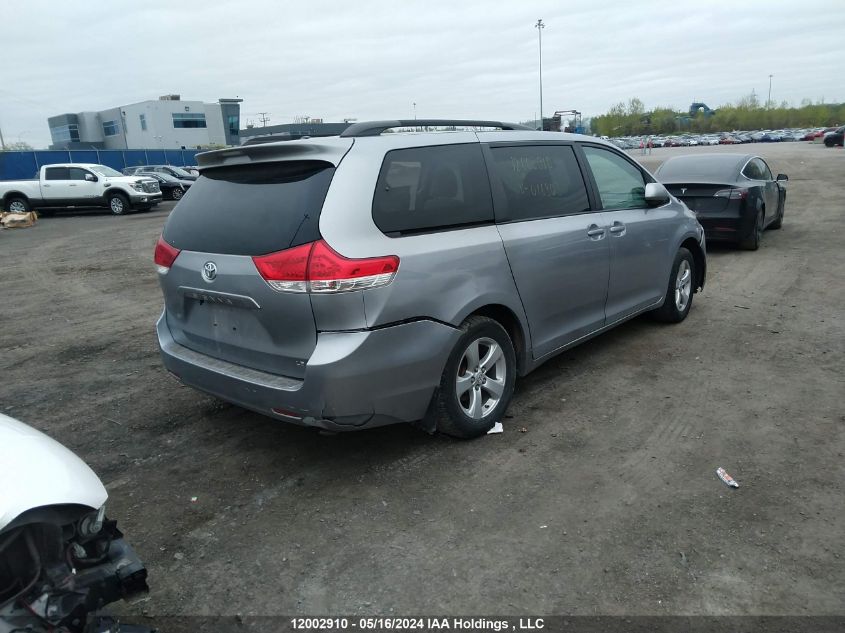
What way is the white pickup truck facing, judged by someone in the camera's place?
facing the viewer and to the right of the viewer

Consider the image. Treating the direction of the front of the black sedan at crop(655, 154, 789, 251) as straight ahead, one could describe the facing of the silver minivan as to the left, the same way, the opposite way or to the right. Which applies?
the same way

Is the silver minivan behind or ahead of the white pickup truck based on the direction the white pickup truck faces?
ahead

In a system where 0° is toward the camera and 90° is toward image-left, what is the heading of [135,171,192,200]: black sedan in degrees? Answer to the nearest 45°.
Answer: approximately 315°

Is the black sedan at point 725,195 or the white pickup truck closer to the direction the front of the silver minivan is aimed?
the black sedan

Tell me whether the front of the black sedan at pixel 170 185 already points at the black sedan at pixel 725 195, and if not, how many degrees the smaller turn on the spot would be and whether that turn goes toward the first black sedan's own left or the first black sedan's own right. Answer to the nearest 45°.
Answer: approximately 45° to the first black sedan's own right

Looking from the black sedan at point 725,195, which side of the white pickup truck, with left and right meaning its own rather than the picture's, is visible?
front

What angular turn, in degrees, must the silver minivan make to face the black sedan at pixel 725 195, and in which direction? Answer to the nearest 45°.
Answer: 0° — it already faces it

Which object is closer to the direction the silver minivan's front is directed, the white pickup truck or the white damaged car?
the white pickup truck

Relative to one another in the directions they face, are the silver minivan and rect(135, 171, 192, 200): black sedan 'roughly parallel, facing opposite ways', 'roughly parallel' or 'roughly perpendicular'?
roughly perpendicular

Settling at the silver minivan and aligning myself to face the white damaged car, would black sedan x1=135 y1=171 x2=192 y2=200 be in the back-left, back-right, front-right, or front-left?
back-right

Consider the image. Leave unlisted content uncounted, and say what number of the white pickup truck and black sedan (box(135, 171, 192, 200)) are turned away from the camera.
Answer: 0

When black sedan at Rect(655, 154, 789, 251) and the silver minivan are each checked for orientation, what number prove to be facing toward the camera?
0

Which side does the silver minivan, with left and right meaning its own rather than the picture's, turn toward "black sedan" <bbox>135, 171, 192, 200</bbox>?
left

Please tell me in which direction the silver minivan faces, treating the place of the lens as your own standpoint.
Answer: facing away from the viewer and to the right of the viewer

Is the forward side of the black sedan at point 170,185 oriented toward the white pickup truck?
no

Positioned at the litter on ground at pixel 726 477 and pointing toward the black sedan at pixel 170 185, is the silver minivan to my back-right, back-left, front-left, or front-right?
front-left
